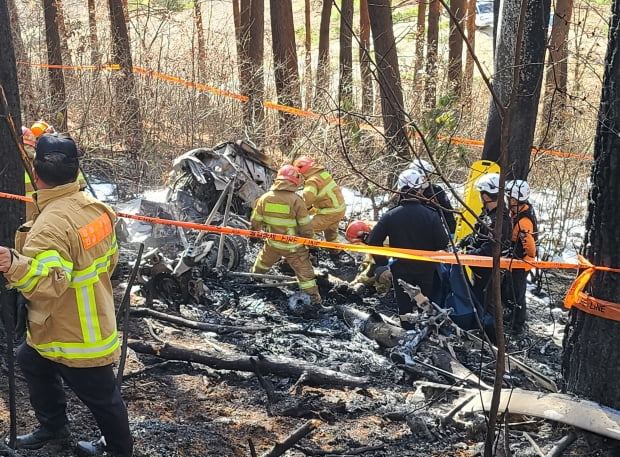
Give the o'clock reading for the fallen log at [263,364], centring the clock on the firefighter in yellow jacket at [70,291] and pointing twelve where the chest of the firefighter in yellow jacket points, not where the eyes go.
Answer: The fallen log is roughly at 3 o'clock from the firefighter in yellow jacket.

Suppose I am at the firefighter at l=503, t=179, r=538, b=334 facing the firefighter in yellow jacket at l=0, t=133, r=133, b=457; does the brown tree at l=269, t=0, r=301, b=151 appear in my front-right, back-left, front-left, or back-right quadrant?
back-right

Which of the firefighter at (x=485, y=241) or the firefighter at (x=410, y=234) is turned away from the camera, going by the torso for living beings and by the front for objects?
the firefighter at (x=410, y=234)

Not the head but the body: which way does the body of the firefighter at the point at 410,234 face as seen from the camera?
away from the camera

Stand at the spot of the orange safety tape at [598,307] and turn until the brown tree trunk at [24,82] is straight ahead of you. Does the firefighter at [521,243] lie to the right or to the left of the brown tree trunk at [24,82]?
right

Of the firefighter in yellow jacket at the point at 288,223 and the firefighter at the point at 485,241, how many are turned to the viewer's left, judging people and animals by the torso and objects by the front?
1

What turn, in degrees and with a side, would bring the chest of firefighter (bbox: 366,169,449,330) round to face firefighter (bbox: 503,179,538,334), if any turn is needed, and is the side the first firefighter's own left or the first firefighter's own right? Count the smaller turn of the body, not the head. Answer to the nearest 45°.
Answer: approximately 135° to the first firefighter's own right

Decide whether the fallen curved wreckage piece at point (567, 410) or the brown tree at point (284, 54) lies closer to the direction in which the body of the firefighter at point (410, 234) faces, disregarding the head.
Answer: the brown tree

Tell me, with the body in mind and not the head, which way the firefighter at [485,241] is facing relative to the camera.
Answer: to the viewer's left

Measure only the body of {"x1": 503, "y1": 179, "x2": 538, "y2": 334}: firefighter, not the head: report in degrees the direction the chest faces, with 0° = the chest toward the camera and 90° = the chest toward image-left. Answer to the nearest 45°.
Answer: approximately 90°

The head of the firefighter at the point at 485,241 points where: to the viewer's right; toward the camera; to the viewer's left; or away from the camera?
to the viewer's left

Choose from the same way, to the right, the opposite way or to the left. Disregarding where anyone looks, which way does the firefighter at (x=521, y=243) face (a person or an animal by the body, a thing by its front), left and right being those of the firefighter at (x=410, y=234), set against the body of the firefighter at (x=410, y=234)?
to the left

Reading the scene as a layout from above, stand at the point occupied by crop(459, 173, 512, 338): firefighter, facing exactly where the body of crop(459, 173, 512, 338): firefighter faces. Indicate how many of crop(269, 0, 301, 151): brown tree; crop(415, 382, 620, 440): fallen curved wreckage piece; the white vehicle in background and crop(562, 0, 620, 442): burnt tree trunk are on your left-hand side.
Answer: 2
